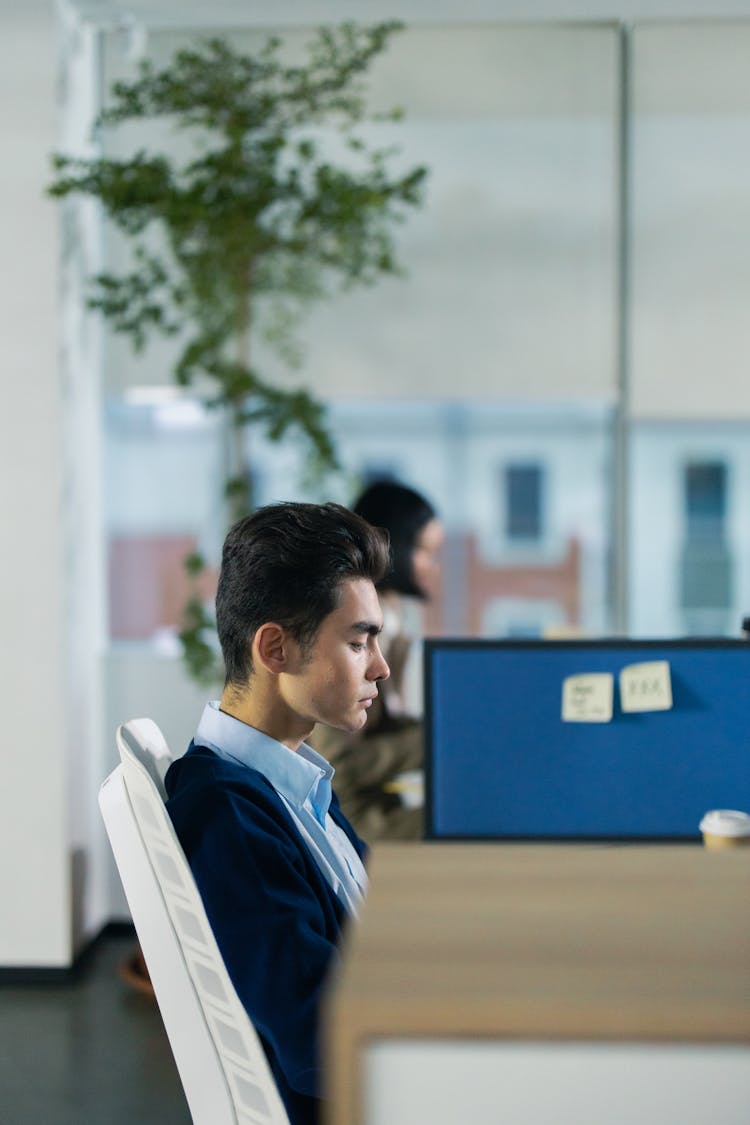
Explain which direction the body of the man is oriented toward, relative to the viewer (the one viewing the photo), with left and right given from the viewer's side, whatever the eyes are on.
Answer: facing to the right of the viewer

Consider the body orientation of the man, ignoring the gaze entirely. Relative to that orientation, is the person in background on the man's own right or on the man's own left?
on the man's own left

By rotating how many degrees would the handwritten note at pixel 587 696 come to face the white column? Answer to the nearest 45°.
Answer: approximately 135° to its right

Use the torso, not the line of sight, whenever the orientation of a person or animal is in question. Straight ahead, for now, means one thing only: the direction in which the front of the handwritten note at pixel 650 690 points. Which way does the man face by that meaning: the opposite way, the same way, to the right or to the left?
to the left

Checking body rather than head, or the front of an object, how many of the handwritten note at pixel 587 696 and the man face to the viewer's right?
1

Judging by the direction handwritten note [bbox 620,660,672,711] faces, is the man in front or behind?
in front

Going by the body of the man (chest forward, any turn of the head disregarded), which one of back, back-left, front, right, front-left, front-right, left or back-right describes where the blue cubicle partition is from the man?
front-left

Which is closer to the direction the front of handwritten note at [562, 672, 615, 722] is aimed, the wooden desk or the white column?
the wooden desk

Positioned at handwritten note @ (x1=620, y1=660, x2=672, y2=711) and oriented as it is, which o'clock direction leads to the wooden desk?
The wooden desk is roughly at 12 o'clock from the handwritten note.

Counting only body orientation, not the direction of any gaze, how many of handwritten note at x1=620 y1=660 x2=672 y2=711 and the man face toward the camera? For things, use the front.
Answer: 1

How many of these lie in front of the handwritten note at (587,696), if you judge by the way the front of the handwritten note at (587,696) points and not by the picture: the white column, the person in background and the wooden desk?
1

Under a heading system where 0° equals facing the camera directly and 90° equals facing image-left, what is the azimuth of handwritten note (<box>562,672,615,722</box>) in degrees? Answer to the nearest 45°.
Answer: approximately 0°

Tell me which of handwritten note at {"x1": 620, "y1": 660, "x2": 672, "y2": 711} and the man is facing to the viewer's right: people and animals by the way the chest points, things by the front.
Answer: the man

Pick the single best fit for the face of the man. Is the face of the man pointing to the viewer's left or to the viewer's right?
to the viewer's right
